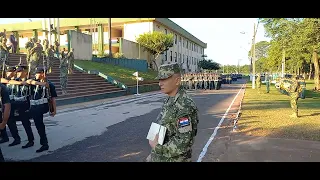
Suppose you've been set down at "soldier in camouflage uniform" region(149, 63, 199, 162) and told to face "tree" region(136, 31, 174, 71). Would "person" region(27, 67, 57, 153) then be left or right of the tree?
left

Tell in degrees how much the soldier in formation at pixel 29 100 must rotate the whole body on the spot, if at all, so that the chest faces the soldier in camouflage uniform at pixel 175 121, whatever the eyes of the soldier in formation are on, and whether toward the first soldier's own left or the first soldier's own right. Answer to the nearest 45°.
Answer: approximately 45° to the first soldier's own left

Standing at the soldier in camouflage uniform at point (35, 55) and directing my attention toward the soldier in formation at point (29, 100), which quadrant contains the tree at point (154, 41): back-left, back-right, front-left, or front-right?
back-left

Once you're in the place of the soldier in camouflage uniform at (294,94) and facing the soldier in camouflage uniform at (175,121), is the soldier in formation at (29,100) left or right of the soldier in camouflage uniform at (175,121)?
right

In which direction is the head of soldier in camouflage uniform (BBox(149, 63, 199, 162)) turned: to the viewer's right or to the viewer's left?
to the viewer's left
